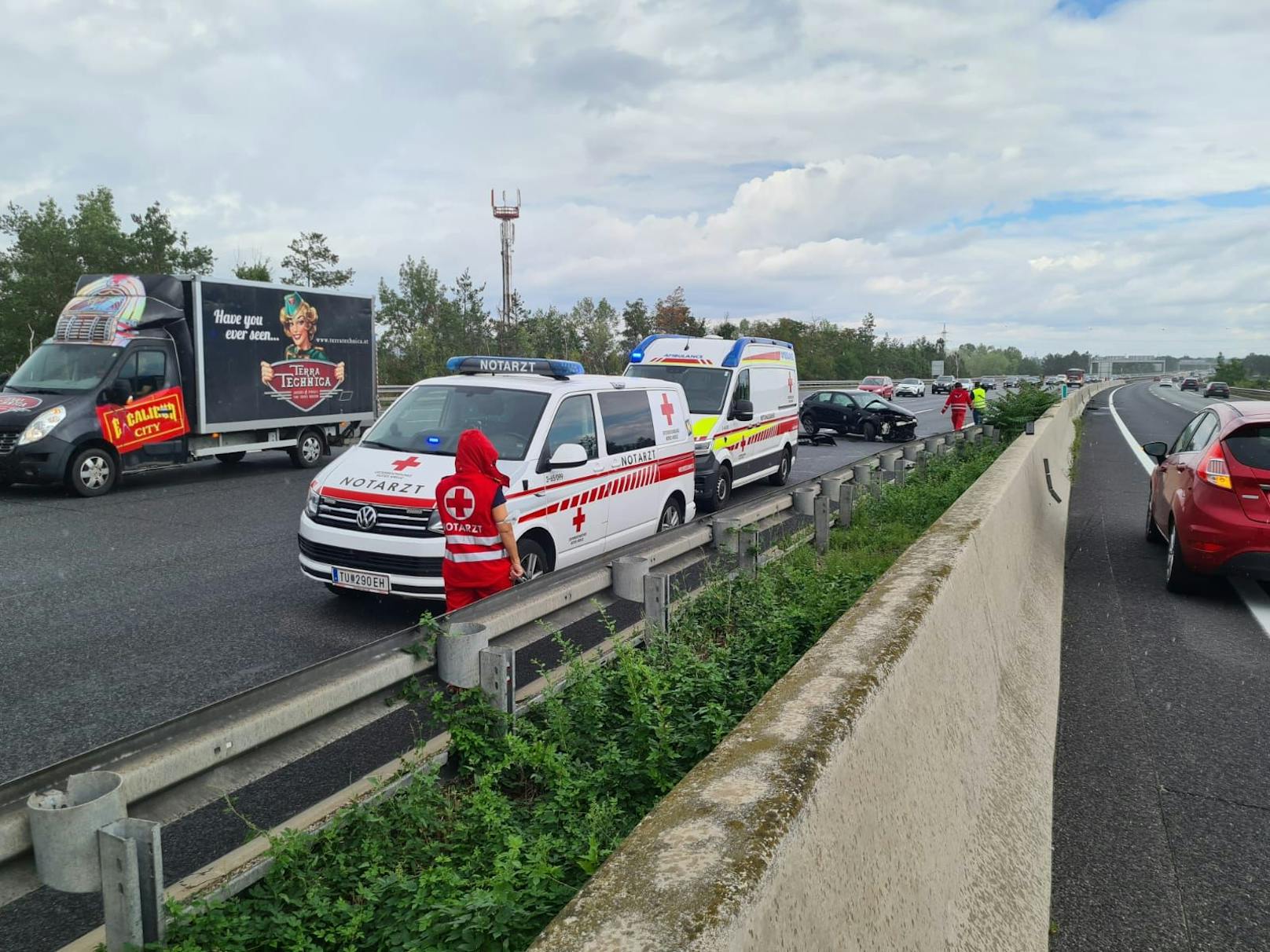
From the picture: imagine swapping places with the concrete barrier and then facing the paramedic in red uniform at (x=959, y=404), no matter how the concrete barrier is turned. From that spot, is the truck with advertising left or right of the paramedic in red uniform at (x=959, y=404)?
left

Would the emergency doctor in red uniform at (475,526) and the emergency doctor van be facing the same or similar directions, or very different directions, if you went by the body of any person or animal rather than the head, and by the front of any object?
very different directions

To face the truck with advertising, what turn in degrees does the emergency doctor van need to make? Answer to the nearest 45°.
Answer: approximately 90° to its right

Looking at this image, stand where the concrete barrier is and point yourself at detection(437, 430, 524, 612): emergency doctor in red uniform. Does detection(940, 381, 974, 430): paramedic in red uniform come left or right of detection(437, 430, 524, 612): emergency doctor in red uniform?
right

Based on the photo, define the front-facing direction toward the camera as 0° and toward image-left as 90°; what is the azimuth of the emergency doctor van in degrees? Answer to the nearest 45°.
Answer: approximately 45°

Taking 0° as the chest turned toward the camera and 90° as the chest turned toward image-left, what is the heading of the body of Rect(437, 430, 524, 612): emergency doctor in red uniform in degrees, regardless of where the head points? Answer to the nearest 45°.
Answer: approximately 225°
